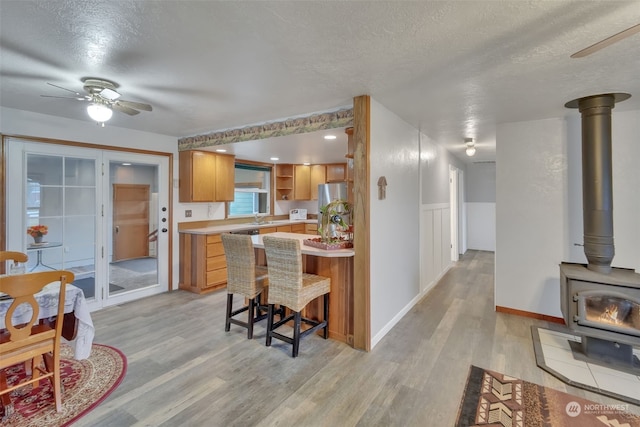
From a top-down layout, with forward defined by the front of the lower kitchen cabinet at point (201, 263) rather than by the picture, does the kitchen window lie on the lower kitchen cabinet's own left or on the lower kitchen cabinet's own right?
on the lower kitchen cabinet's own left

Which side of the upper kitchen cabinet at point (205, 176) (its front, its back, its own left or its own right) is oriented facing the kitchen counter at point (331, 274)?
front

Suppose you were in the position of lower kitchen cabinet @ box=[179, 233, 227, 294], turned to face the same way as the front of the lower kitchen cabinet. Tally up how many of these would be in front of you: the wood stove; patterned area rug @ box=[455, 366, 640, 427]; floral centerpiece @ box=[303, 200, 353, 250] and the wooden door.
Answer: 3

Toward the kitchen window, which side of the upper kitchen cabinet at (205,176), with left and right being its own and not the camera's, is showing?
left

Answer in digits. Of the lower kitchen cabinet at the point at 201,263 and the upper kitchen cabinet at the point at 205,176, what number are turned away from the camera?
0

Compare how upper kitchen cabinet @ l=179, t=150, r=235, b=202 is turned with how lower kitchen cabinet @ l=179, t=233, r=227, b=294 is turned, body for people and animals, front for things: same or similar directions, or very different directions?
same or similar directions

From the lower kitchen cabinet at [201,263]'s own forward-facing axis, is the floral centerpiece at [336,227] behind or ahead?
ahead

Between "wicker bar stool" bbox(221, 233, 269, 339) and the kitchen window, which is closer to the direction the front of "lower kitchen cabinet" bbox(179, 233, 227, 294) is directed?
the wicker bar stool

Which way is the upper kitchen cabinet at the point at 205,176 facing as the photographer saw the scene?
facing the viewer and to the right of the viewer

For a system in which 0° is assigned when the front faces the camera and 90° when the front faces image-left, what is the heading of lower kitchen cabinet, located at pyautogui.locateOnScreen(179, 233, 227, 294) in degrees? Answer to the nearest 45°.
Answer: approximately 315°

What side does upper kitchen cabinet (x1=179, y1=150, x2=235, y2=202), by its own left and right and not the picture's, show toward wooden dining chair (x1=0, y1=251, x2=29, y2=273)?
right
